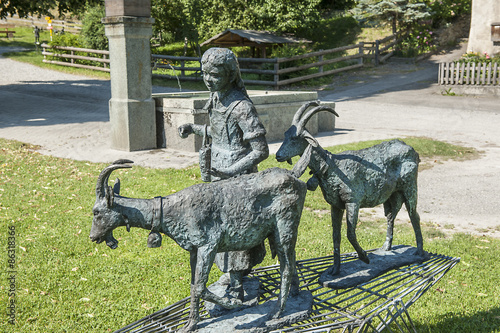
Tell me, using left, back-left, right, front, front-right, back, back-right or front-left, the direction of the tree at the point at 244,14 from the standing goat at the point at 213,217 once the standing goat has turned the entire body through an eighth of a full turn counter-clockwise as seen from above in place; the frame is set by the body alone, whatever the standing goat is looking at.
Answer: back-right

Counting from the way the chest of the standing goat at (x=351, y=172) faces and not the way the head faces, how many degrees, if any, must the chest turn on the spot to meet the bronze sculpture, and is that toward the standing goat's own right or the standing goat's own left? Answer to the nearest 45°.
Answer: approximately 45° to the standing goat's own right

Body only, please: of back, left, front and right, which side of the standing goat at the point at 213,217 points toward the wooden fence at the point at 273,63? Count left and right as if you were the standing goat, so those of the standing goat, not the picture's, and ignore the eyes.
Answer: right

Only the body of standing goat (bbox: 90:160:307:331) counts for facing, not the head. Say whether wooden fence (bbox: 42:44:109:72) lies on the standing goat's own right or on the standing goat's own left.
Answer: on the standing goat's own right

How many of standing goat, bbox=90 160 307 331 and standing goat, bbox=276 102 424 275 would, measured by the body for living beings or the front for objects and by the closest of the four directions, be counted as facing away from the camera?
0

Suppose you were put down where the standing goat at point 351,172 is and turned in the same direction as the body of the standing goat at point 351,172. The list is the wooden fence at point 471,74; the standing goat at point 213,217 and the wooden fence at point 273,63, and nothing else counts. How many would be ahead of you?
1

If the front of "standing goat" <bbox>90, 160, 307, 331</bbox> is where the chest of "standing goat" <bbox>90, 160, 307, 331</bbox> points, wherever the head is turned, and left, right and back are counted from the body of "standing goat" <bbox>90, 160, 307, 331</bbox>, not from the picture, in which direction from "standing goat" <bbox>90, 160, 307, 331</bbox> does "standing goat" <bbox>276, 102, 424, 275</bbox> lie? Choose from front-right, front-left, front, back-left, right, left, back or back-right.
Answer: back-right

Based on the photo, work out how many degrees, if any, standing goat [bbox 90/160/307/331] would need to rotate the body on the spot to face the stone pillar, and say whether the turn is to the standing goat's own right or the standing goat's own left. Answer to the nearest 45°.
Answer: approximately 90° to the standing goat's own right

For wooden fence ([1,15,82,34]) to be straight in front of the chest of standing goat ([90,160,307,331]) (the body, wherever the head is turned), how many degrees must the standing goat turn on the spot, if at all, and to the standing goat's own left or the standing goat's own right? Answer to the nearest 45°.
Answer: approximately 90° to the standing goat's own right

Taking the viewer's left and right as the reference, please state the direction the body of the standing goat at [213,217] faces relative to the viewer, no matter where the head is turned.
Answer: facing to the left of the viewer

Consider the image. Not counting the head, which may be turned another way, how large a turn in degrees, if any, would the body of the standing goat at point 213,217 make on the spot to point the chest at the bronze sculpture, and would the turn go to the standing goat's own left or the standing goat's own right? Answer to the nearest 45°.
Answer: approximately 90° to the standing goat's own right

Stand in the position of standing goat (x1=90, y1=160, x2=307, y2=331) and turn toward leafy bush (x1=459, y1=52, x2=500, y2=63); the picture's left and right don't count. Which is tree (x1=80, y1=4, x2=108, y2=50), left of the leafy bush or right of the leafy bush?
left
